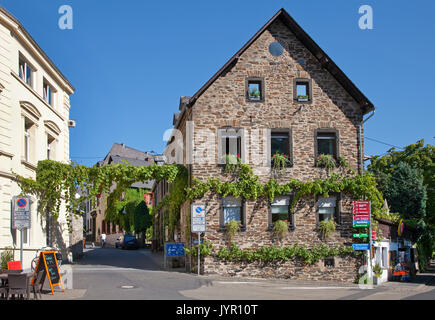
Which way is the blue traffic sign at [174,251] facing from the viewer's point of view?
toward the camera

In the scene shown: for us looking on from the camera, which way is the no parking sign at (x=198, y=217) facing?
facing the viewer

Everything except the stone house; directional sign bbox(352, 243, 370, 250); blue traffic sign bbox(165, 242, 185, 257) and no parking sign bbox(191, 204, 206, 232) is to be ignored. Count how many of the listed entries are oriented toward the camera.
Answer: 4

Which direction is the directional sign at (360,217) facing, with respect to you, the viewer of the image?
facing the viewer
